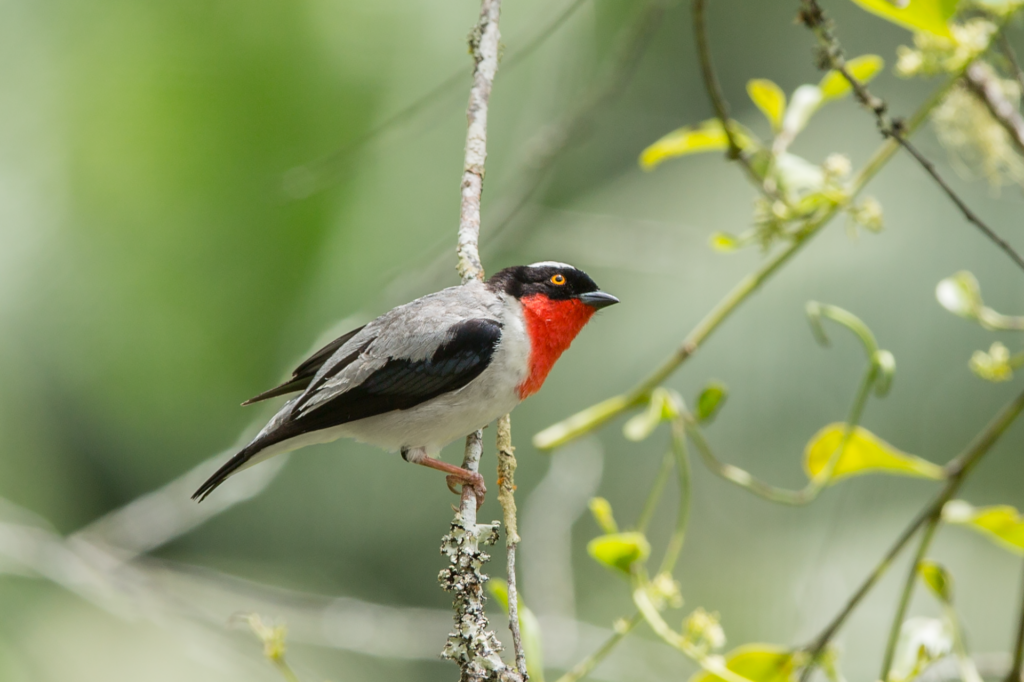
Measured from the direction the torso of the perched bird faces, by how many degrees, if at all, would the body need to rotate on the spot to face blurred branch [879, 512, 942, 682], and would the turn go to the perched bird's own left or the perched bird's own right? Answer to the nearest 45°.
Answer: approximately 45° to the perched bird's own right

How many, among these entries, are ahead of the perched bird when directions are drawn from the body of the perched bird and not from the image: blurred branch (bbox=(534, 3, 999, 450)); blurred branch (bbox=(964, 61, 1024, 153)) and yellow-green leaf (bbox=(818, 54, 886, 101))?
3

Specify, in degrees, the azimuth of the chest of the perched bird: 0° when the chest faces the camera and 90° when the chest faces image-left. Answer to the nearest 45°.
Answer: approximately 270°

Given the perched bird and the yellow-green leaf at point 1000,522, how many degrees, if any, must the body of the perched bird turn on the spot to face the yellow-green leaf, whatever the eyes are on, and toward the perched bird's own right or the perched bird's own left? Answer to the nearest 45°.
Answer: approximately 45° to the perched bird's own right

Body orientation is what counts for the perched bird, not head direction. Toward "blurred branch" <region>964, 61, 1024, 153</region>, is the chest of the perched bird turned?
yes

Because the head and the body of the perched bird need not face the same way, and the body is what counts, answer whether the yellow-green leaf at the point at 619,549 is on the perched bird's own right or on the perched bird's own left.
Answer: on the perched bird's own left

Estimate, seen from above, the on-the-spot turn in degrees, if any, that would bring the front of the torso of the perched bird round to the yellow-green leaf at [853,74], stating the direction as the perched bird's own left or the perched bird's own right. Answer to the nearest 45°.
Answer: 0° — it already faces it
